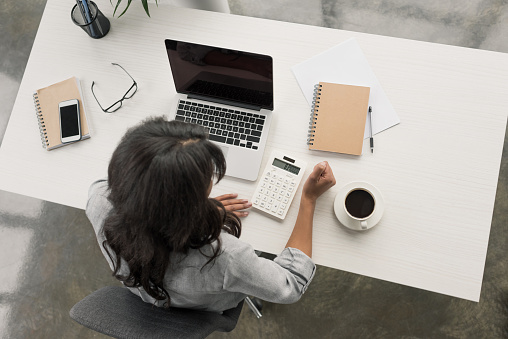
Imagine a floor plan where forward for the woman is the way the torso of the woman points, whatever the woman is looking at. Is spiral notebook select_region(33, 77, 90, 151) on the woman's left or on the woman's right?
on the woman's left

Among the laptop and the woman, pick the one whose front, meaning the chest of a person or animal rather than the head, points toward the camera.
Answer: the laptop

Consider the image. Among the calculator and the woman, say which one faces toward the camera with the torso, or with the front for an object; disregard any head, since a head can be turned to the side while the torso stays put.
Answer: the calculator

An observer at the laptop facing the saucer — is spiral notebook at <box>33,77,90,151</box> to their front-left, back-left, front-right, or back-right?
back-right

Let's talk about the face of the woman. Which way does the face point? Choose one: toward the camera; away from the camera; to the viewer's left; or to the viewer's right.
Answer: away from the camera

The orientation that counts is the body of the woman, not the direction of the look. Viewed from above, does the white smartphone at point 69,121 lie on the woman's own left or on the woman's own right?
on the woman's own left

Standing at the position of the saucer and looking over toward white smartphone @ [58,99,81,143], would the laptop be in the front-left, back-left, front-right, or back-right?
front-right

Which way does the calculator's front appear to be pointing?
toward the camera

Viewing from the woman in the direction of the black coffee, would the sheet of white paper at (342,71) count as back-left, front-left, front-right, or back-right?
front-left

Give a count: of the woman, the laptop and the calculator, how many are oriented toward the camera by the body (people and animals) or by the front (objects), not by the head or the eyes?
2

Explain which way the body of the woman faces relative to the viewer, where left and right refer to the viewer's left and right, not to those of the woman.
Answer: facing away from the viewer and to the right of the viewer

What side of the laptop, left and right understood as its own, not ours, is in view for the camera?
front
